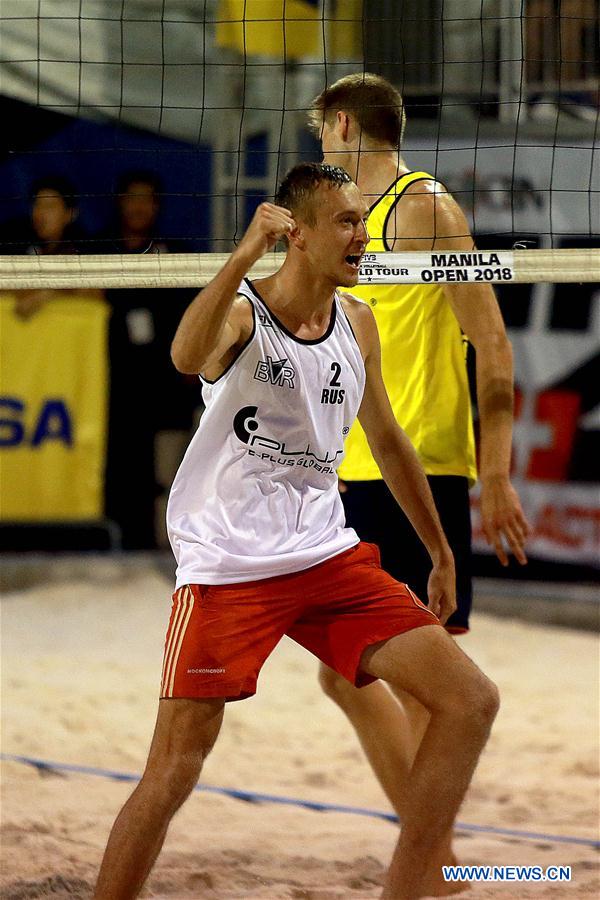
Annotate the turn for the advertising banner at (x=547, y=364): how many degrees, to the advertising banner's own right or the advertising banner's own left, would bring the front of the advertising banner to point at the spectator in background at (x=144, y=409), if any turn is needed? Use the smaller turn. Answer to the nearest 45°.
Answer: approximately 90° to the advertising banner's own right

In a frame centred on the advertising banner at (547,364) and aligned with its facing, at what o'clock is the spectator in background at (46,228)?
The spectator in background is roughly at 3 o'clock from the advertising banner.

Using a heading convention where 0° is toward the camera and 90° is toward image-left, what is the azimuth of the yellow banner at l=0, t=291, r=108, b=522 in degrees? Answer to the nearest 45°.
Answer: approximately 0°

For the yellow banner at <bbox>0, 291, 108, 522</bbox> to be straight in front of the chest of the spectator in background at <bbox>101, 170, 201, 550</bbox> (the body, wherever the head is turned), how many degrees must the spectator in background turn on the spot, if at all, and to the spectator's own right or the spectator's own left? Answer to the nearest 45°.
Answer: approximately 90° to the spectator's own right
